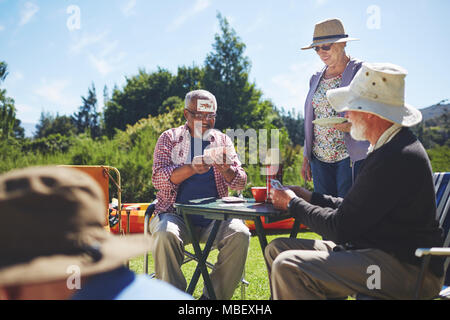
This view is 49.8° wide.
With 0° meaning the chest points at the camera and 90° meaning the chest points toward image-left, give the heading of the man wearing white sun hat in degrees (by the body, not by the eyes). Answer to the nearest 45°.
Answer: approximately 90°

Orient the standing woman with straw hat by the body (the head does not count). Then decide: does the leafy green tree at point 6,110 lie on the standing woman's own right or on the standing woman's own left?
on the standing woman's own right

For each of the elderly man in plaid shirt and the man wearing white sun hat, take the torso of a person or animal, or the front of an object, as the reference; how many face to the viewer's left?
1

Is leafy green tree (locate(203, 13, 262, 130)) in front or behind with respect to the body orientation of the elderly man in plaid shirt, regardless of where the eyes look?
behind

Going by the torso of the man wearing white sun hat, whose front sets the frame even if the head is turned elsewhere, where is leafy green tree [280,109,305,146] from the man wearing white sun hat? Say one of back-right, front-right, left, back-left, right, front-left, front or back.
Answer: right

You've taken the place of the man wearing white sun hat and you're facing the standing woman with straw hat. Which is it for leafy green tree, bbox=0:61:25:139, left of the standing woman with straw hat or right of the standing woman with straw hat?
left

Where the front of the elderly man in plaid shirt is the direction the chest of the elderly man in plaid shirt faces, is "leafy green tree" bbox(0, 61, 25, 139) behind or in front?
behind

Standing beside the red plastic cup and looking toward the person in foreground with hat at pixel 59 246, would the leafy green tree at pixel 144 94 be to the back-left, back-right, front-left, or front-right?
back-right

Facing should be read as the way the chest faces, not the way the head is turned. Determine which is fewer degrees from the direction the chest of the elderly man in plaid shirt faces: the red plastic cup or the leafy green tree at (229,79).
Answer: the red plastic cup

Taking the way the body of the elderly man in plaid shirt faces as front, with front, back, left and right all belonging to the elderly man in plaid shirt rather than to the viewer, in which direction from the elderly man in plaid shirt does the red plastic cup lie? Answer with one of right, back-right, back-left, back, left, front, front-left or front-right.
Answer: front-left

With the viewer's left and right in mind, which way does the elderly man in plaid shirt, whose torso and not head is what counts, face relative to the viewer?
facing the viewer

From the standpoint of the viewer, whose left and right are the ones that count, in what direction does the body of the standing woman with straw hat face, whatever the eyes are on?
facing the viewer and to the left of the viewer
